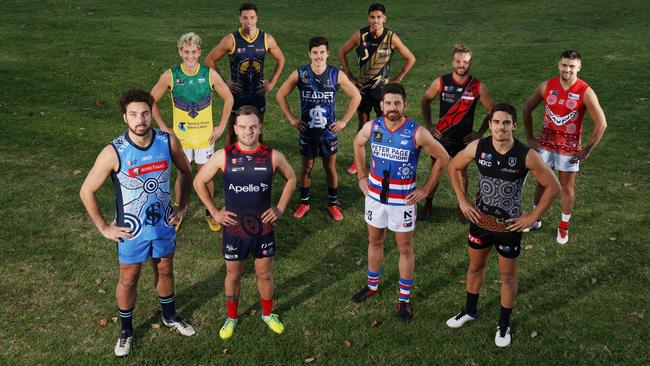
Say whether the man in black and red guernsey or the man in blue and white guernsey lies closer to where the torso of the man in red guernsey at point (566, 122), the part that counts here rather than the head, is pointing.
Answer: the man in blue and white guernsey

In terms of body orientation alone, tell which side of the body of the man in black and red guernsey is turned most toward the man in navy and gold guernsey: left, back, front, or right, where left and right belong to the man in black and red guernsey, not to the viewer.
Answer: right

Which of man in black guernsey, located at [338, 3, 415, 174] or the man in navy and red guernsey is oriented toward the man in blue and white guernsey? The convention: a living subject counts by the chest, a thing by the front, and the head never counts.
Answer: the man in black guernsey

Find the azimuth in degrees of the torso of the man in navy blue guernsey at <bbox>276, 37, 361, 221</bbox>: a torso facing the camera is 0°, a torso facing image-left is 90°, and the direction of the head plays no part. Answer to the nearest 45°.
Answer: approximately 0°

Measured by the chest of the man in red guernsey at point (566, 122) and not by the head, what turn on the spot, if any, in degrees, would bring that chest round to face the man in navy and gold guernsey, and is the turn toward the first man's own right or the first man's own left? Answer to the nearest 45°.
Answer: approximately 90° to the first man's own right

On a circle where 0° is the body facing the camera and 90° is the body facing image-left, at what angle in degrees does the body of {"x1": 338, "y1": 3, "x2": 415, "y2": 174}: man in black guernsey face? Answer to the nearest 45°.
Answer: approximately 0°
